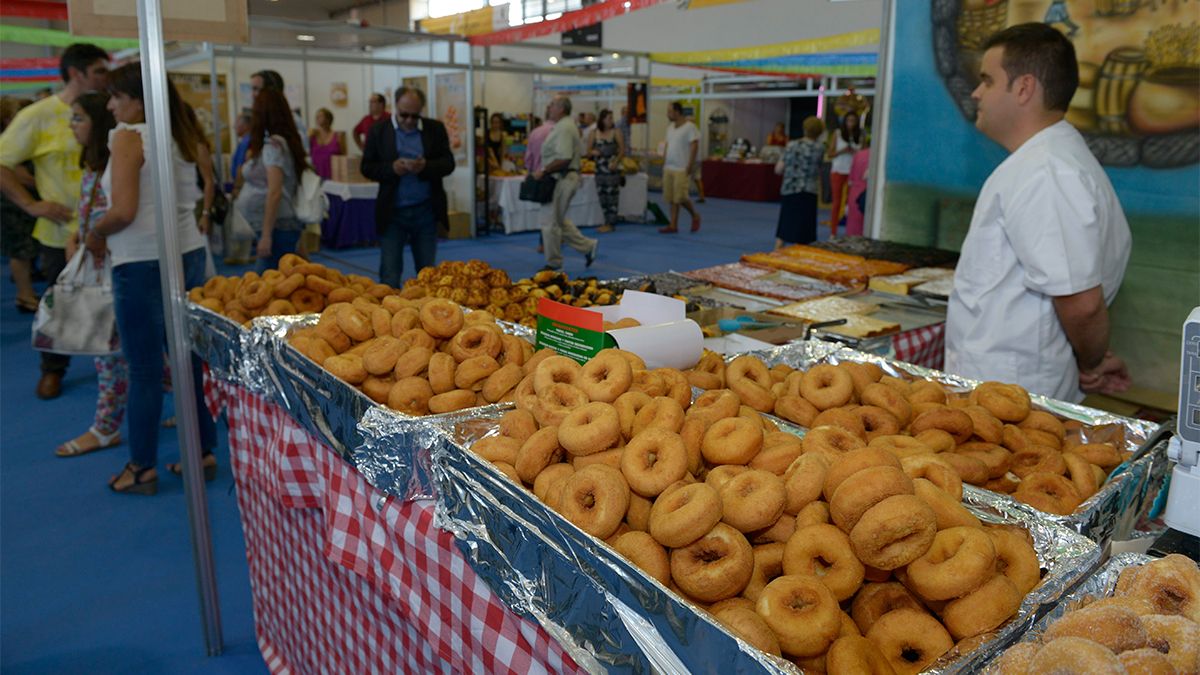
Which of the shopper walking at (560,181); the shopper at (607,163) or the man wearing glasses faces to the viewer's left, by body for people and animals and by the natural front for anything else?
the shopper walking at (560,181)

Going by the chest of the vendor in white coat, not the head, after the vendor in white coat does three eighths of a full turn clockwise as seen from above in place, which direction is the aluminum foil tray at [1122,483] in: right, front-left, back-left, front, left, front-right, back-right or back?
back-right

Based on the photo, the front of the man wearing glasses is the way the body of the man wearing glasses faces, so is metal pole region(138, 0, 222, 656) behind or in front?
in front

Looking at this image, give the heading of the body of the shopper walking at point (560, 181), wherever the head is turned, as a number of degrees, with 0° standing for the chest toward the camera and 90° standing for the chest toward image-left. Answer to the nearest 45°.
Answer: approximately 90°

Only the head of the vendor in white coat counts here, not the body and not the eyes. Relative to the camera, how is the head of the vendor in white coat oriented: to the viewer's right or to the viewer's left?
to the viewer's left

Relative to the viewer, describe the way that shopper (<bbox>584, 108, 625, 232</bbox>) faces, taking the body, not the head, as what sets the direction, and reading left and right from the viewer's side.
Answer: facing the viewer

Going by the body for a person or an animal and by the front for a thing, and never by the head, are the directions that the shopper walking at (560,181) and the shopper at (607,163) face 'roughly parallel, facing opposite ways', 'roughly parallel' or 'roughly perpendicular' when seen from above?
roughly perpendicular

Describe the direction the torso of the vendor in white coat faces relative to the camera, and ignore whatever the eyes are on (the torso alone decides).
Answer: to the viewer's left

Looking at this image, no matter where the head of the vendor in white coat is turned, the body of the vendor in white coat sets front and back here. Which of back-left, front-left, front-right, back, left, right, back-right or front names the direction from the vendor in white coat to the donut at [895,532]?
left

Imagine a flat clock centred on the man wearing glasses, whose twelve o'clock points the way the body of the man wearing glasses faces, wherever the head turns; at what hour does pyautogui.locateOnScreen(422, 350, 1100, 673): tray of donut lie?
The tray of donut is roughly at 12 o'clock from the man wearing glasses.

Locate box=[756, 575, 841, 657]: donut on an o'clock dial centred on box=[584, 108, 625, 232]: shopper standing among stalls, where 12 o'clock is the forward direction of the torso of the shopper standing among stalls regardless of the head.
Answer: The donut is roughly at 12 o'clock from the shopper standing among stalls.

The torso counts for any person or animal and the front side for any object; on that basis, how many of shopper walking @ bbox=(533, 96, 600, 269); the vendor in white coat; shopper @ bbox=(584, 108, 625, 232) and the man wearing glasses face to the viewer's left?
2
